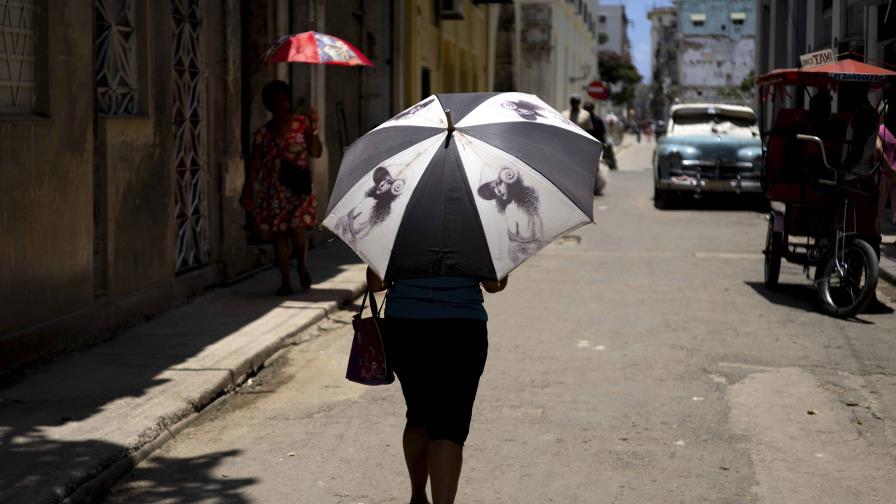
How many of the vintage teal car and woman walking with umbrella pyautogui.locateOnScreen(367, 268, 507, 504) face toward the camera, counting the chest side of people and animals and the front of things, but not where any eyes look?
1

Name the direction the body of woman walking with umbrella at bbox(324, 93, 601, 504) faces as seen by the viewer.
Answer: away from the camera

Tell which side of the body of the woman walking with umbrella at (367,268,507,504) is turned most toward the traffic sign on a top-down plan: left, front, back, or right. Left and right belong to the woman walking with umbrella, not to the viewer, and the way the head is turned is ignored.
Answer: front

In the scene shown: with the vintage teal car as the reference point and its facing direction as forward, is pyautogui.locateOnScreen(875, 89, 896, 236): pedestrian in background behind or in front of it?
in front

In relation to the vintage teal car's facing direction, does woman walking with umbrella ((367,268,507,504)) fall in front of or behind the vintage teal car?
in front

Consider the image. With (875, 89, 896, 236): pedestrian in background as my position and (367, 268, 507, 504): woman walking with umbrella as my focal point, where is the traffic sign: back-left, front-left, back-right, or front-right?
back-right

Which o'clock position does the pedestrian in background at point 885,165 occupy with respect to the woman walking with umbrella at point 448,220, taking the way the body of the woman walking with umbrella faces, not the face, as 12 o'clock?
The pedestrian in background is roughly at 1 o'clock from the woman walking with umbrella.

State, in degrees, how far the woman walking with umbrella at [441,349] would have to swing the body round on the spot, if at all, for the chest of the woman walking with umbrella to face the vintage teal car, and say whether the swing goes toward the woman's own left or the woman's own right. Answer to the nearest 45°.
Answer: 0° — they already face it
